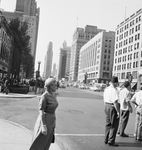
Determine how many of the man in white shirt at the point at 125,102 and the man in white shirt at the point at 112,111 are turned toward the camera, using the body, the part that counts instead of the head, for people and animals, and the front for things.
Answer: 0
